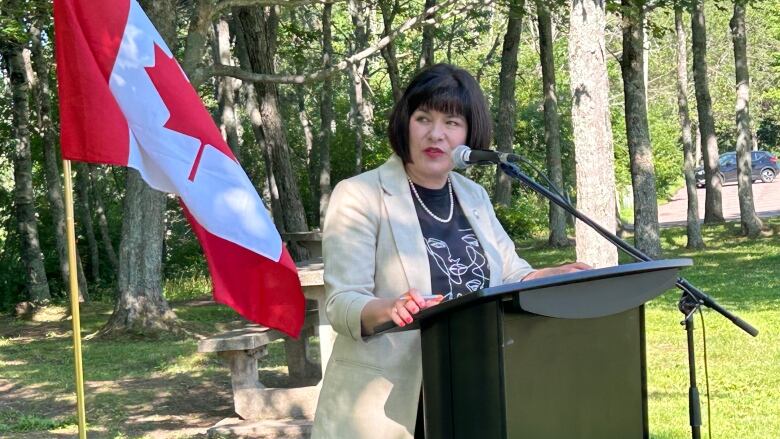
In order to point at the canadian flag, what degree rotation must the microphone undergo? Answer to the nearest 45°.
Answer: approximately 45° to its right

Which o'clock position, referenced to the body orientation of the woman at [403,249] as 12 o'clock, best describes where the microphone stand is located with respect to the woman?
The microphone stand is roughly at 10 o'clock from the woman.

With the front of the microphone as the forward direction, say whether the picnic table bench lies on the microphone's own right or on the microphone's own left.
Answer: on the microphone's own right

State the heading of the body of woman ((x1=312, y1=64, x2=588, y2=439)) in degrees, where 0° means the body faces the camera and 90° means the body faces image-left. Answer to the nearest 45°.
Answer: approximately 315°

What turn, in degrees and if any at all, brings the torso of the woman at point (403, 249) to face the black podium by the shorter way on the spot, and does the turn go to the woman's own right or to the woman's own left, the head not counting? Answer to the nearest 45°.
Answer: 0° — they already face it

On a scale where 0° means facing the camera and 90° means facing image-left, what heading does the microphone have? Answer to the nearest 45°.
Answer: approximately 90°

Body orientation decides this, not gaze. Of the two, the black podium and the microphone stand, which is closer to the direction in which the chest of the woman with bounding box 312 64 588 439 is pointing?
the black podium
